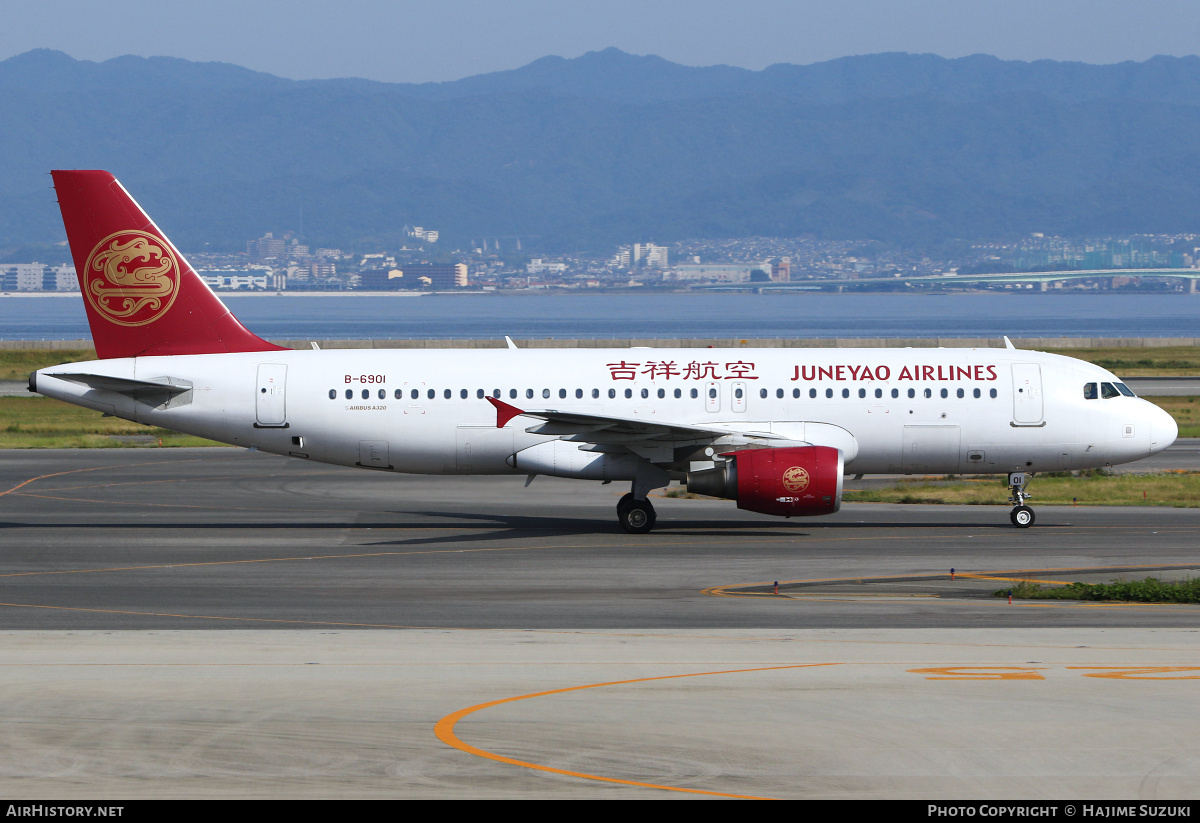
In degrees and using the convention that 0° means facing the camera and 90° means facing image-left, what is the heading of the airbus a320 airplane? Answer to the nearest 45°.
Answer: approximately 270°
